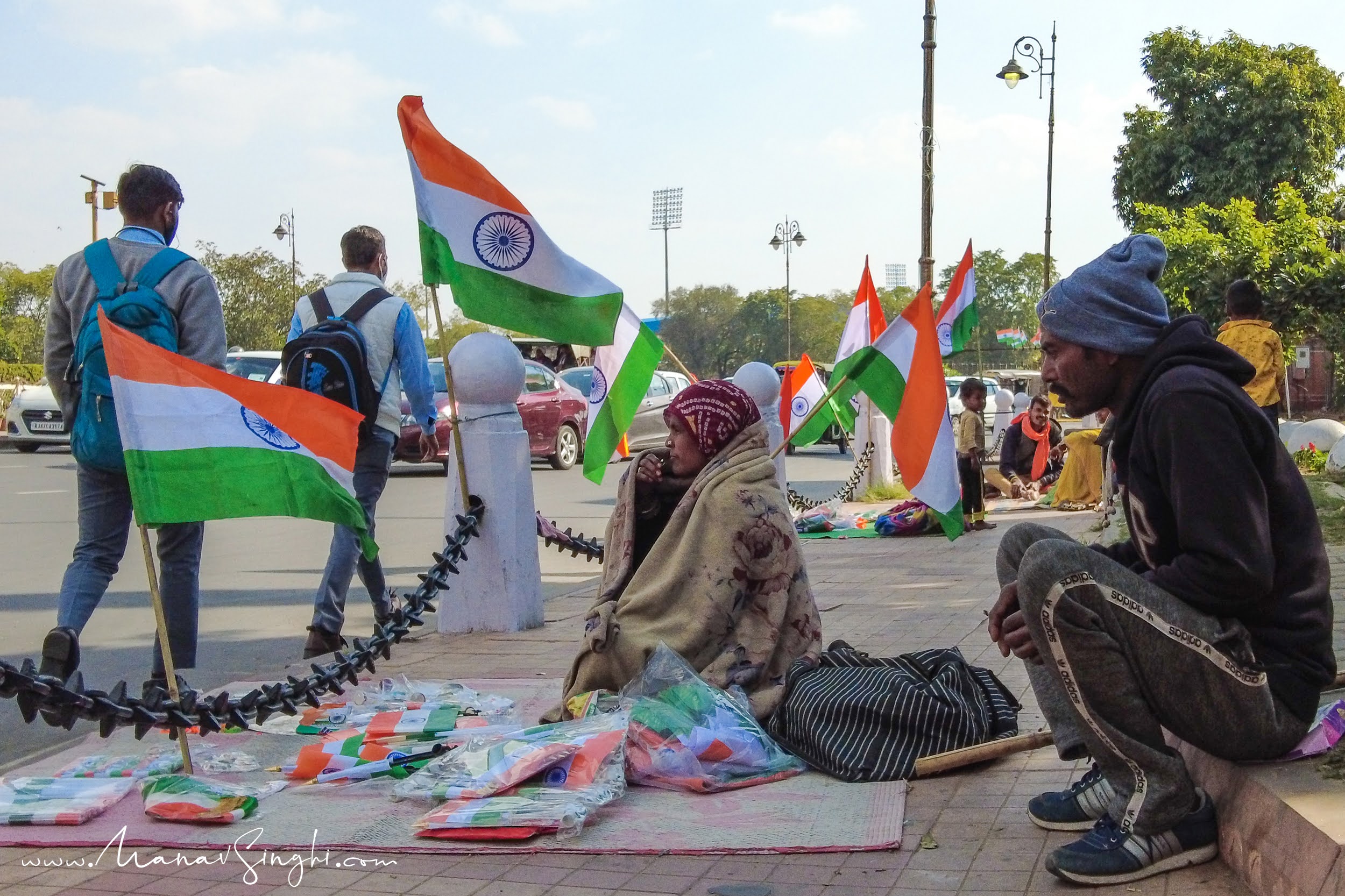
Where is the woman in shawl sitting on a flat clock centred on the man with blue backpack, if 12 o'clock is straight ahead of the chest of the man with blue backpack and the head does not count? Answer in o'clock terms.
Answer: The woman in shawl sitting is roughly at 4 o'clock from the man with blue backpack.

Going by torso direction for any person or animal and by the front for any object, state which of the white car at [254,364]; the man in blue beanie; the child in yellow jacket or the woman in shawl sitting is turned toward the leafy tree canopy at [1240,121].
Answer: the child in yellow jacket

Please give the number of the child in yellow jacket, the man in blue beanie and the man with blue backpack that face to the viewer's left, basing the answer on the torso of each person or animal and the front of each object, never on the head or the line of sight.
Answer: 1

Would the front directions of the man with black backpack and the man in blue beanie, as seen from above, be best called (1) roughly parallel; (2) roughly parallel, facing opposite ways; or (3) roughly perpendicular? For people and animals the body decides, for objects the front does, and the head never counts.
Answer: roughly perpendicular

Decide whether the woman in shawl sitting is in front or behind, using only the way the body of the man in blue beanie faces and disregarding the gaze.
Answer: in front

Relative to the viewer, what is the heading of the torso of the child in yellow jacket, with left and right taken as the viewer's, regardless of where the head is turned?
facing away from the viewer

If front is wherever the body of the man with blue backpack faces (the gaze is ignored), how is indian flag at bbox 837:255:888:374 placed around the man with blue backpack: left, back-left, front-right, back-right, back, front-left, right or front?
front-right

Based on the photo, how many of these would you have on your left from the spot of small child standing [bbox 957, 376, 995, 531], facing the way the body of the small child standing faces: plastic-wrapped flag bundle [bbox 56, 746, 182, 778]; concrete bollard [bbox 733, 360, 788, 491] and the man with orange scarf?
1

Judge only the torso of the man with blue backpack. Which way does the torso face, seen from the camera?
away from the camera

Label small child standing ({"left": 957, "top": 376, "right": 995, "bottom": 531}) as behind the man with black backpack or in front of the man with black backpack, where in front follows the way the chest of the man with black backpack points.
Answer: in front

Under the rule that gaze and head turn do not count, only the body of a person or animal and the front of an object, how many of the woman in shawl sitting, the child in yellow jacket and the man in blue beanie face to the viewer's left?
2

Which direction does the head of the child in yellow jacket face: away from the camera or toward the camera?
away from the camera

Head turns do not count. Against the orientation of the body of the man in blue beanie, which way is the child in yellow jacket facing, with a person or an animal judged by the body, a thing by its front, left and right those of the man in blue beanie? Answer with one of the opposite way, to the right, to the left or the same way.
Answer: to the right

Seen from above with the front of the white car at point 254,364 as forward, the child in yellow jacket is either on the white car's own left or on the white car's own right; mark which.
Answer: on the white car's own left

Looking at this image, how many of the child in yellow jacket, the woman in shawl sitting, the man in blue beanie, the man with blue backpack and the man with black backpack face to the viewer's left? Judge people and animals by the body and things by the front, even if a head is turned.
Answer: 2

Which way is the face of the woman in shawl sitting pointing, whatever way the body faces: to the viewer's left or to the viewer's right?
to the viewer's left

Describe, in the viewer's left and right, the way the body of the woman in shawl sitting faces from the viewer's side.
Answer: facing to the left of the viewer
